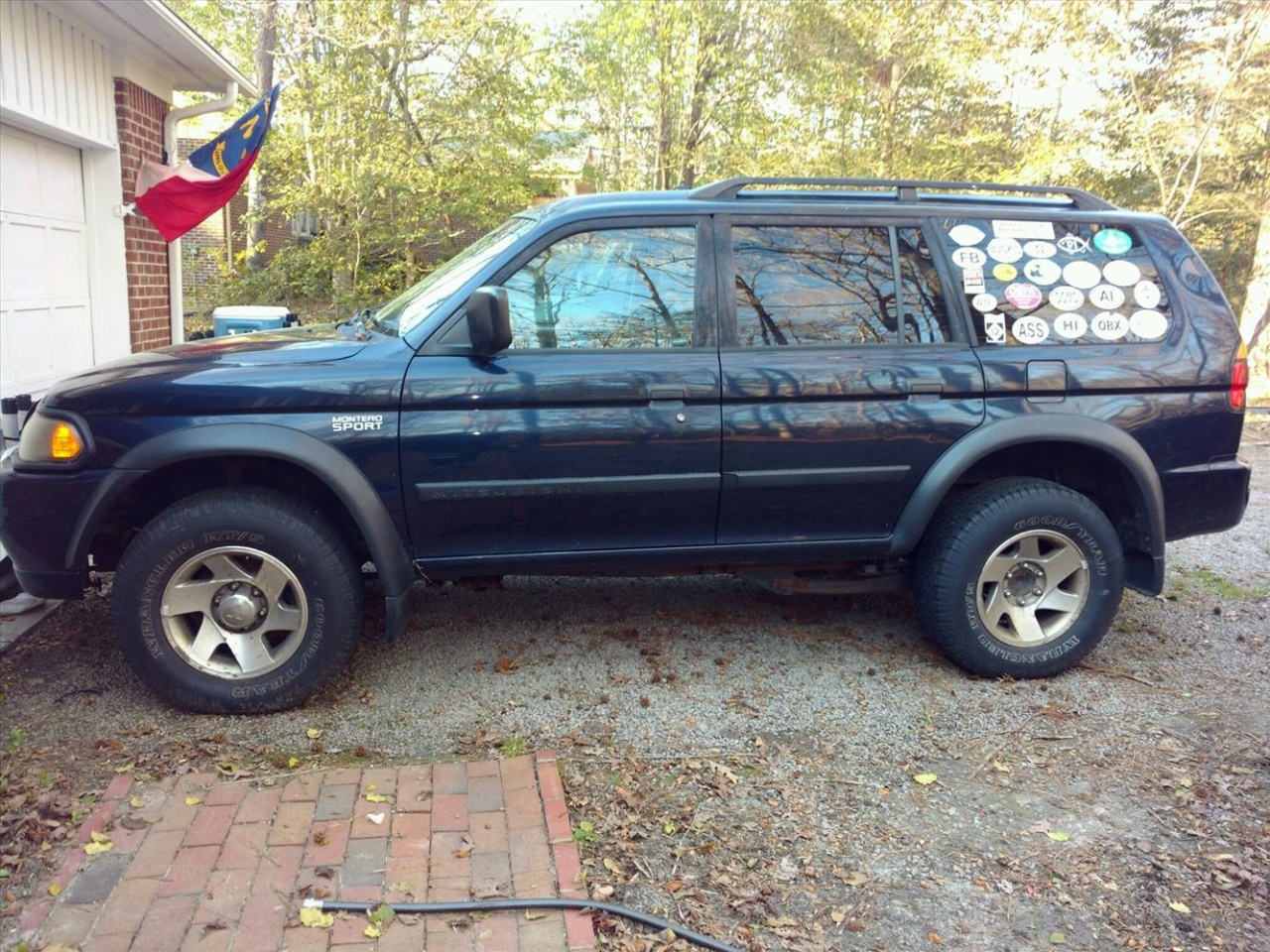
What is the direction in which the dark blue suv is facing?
to the viewer's left

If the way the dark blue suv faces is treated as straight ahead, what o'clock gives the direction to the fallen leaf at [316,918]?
The fallen leaf is roughly at 10 o'clock from the dark blue suv.

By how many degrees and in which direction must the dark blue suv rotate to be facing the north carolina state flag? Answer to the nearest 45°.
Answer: approximately 45° to its right
